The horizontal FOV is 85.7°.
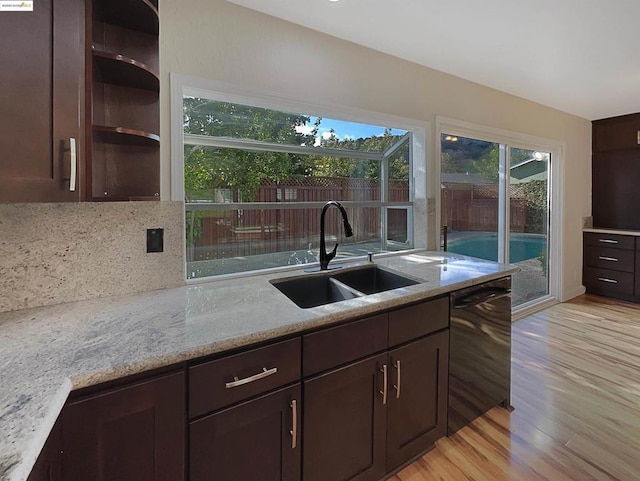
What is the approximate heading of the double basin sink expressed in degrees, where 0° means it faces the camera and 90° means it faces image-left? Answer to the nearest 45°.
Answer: approximately 315°

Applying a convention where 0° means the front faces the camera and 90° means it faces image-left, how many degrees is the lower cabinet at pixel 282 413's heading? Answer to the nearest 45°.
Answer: approximately 315°

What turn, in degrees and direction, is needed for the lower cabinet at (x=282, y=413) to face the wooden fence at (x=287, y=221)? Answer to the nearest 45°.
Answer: approximately 135° to its left

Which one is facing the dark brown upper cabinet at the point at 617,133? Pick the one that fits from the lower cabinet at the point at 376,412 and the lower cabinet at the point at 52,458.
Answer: the lower cabinet at the point at 52,458

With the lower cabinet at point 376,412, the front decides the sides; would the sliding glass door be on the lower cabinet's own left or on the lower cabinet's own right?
on the lower cabinet's own left

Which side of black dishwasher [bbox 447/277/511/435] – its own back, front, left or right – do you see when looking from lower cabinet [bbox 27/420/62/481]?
right

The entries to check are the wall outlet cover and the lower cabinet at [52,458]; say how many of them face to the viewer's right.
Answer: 1

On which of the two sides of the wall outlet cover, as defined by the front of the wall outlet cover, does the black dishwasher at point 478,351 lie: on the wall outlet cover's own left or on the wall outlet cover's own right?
on the wall outlet cover's own left

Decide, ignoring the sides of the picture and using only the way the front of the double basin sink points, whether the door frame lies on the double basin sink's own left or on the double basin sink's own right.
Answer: on the double basin sink's own left

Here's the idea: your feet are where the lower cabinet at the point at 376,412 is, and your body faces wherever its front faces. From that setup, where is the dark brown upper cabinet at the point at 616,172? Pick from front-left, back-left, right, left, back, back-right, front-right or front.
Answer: left
